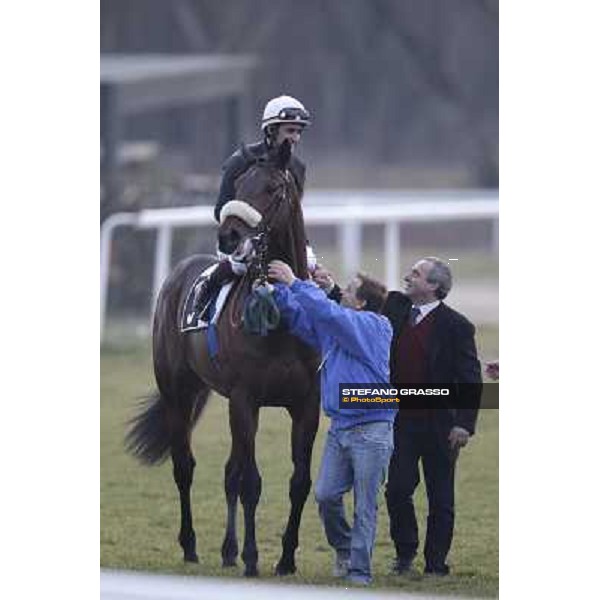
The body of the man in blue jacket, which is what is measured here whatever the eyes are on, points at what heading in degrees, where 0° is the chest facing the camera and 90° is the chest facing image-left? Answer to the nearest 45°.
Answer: approximately 90°

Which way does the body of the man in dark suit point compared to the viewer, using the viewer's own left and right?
facing the viewer and to the left of the viewer

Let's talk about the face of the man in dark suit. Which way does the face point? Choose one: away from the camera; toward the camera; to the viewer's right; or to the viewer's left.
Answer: to the viewer's left

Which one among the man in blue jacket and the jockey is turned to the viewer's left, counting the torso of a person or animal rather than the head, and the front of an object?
the man in blue jacket

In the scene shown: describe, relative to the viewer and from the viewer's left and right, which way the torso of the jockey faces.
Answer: facing the viewer and to the right of the viewer

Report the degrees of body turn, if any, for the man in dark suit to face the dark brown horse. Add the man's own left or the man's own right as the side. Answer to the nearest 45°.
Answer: approximately 45° to the man's own right

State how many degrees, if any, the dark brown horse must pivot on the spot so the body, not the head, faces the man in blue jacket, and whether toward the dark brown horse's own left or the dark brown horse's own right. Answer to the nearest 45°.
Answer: approximately 45° to the dark brown horse's own left
